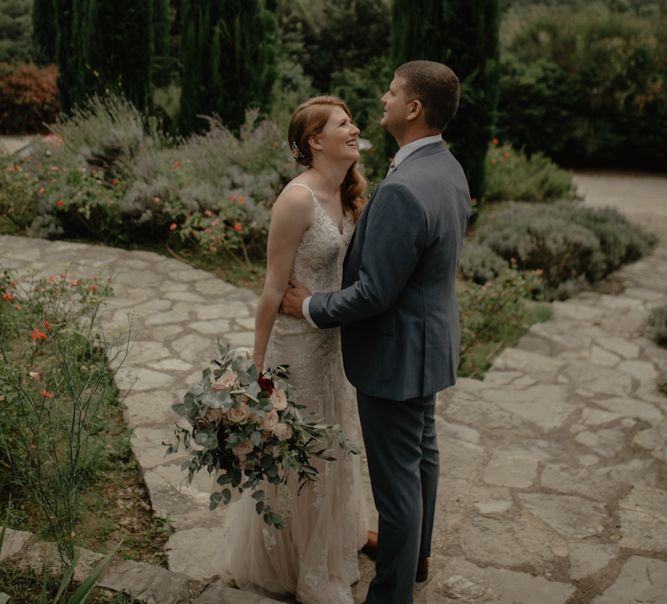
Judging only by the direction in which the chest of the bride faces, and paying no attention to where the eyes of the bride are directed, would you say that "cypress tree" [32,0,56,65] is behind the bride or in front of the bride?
behind

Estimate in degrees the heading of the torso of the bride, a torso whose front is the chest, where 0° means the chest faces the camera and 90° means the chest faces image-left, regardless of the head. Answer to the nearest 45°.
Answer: approximately 315°
